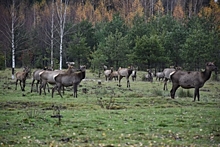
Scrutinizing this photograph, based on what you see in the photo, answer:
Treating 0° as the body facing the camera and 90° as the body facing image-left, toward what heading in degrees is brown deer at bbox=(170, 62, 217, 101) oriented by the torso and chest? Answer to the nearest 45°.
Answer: approximately 270°

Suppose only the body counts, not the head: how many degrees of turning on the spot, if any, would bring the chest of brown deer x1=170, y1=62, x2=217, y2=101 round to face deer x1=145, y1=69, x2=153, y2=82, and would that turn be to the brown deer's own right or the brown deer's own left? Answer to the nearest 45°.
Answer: approximately 90° to the brown deer's own left
